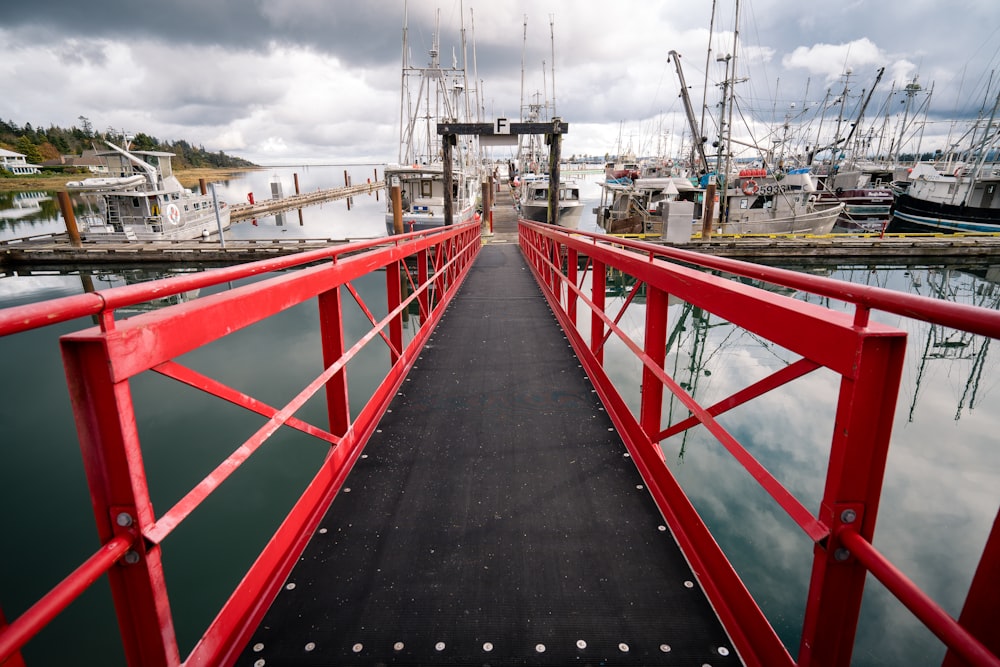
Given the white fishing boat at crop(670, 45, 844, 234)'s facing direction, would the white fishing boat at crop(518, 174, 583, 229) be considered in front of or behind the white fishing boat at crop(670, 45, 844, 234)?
behind

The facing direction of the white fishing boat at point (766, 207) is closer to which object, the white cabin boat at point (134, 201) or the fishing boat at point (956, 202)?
the fishing boat

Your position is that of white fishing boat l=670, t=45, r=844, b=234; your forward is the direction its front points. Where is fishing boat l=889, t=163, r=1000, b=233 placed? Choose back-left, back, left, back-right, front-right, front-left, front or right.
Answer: front-left

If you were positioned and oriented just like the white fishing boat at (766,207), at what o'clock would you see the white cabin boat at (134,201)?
the white cabin boat at (134,201) is roughly at 5 o'clock from the white fishing boat at (766,207).

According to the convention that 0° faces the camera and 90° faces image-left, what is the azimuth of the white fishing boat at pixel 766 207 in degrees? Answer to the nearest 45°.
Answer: approximately 270°

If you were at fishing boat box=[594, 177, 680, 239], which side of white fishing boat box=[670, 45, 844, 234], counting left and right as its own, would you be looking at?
back

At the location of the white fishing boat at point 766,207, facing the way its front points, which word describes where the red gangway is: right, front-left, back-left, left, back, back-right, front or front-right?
right

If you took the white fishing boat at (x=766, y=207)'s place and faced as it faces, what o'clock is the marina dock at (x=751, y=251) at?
The marina dock is roughly at 3 o'clock from the white fishing boat.
